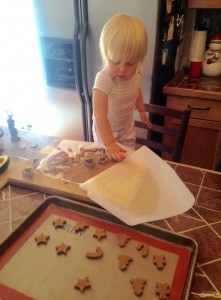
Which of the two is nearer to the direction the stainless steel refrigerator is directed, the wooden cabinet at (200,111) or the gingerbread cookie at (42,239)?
the gingerbread cookie

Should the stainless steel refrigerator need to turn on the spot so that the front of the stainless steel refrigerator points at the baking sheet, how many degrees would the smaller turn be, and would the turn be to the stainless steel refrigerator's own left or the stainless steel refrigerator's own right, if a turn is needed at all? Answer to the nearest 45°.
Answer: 0° — it already faces it

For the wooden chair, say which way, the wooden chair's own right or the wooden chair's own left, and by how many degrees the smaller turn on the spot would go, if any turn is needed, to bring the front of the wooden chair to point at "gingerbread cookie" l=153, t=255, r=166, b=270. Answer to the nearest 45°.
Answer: approximately 45° to the wooden chair's own left

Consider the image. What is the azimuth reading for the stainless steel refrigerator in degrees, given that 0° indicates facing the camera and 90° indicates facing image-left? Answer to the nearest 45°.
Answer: approximately 0°

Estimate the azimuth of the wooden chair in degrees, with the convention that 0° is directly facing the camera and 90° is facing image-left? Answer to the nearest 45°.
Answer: approximately 45°

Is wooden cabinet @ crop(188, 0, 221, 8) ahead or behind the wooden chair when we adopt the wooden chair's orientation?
behind
